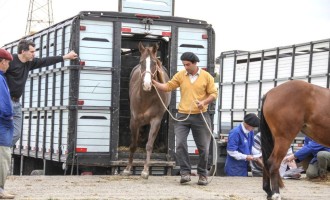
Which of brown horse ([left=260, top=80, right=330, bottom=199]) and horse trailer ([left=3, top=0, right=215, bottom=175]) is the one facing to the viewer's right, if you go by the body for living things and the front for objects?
the brown horse

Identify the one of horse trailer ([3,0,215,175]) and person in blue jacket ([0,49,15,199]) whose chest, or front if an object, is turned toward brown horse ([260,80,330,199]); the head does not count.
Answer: the person in blue jacket

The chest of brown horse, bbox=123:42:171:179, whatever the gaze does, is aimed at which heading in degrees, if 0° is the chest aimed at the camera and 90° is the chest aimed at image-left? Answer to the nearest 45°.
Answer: approximately 0°

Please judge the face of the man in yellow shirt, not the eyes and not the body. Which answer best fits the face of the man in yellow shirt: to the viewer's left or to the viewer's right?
to the viewer's left

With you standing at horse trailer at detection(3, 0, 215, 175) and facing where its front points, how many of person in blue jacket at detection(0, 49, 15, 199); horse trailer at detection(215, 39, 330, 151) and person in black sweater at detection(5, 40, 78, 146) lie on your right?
1

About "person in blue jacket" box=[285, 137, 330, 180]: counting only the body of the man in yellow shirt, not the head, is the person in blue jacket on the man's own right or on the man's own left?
on the man's own left

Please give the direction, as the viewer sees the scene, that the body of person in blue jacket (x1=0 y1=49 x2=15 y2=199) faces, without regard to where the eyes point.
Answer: to the viewer's right

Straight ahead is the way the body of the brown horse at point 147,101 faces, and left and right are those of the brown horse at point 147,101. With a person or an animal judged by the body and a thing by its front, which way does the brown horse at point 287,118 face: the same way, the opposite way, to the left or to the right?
to the left

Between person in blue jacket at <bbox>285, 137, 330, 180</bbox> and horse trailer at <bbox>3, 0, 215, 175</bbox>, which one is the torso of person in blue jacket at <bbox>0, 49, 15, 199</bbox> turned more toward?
the person in blue jacket

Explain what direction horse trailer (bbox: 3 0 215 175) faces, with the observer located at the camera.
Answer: facing away from the viewer and to the left of the viewer

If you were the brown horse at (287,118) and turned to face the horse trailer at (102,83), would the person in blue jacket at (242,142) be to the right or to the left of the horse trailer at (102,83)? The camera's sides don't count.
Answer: right

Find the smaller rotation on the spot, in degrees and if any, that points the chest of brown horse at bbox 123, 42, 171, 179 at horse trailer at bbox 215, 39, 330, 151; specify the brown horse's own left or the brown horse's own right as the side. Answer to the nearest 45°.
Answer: approximately 135° to the brown horse's own left

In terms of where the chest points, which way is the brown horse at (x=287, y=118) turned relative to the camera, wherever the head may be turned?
to the viewer's right

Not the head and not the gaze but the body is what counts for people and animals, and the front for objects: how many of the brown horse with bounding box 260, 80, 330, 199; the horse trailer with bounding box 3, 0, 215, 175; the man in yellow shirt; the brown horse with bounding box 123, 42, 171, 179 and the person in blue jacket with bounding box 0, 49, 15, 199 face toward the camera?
2

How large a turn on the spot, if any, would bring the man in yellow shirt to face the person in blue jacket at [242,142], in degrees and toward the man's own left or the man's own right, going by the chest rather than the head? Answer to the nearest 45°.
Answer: approximately 135° to the man's own left
